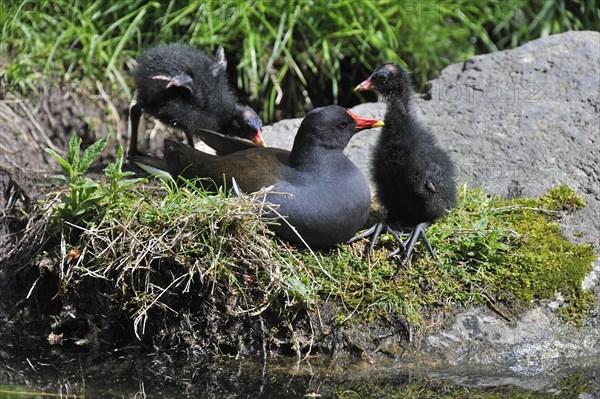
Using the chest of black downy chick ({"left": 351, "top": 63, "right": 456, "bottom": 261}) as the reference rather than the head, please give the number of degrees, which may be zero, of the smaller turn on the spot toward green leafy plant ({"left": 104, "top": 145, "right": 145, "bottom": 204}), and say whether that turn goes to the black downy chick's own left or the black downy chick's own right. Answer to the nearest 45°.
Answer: approximately 45° to the black downy chick's own right

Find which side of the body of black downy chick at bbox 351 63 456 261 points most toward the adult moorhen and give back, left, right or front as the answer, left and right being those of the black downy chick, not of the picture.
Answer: front

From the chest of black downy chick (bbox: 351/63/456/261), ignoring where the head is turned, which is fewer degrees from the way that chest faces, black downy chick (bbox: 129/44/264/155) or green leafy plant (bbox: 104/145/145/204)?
the green leafy plant

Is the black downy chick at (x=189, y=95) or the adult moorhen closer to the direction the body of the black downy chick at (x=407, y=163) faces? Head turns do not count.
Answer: the adult moorhen

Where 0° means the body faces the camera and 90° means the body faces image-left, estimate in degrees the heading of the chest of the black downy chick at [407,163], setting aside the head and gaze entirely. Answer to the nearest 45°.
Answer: approximately 45°

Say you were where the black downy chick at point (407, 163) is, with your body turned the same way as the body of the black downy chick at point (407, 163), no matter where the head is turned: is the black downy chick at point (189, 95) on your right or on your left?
on your right
